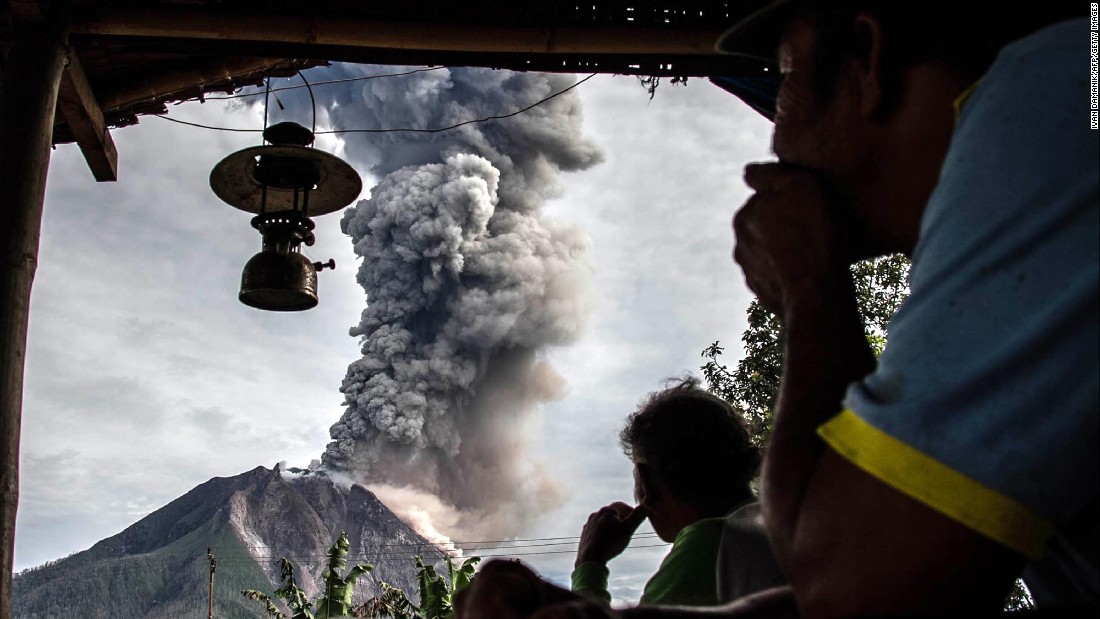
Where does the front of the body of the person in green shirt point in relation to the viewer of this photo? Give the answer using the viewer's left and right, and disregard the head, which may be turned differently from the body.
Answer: facing away from the viewer and to the left of the viewer

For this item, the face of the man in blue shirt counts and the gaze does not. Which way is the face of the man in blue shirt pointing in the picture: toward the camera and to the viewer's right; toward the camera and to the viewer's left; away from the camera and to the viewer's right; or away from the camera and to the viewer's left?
away from the camera and to the viewer's left

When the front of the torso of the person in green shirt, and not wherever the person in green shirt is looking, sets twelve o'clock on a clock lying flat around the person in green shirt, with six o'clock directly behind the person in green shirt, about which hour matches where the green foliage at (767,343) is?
The green foliage is roughly at 2 o'clock from the person in green shirt.

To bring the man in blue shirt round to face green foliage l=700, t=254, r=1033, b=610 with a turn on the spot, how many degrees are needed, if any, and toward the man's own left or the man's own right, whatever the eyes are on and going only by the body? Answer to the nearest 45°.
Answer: approximately 90° to the man's own right

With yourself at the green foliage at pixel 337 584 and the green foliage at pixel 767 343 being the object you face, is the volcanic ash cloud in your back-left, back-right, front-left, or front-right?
back-left

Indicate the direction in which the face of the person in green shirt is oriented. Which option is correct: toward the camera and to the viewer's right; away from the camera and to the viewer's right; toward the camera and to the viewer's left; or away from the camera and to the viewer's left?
away from the camera and to the viewer's left

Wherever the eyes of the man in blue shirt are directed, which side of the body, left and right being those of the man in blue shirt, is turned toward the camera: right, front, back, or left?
left
